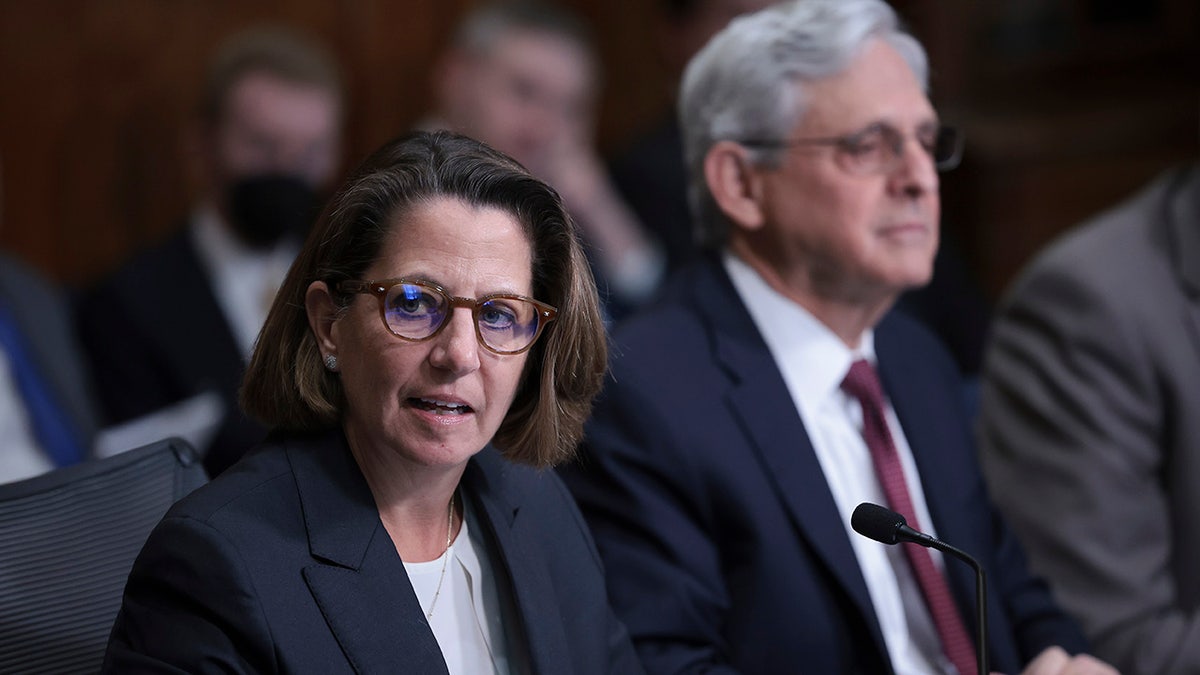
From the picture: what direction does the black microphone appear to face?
to the viewer's left

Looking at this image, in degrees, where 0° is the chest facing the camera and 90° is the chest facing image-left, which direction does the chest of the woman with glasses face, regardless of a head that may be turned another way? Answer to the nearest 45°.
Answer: approximately 315°

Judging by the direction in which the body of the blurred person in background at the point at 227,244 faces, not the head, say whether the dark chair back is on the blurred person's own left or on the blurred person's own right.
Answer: on the blurred person's own right

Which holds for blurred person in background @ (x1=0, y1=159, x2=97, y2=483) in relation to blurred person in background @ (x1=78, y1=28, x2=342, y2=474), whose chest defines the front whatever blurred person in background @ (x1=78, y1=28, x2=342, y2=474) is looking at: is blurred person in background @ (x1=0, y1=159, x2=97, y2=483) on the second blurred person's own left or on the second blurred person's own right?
on the second blurred person's own right
